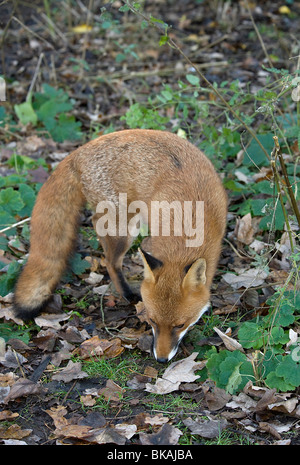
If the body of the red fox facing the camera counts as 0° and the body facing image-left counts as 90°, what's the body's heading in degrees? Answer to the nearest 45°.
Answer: approximately 315°

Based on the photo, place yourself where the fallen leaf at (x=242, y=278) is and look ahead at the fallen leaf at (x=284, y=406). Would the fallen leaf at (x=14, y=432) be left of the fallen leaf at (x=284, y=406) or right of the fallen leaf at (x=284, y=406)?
right

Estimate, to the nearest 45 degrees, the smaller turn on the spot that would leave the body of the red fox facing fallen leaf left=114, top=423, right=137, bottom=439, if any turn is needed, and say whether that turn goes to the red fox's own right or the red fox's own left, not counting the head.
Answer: approximately 45° to the red fox's own right

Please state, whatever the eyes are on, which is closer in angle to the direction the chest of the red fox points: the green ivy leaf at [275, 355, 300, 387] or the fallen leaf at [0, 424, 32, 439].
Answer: the green ivy leaf

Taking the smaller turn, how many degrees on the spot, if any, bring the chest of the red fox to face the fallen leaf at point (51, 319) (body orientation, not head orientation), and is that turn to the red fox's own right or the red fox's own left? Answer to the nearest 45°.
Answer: approximately 135° to the red fox's own right

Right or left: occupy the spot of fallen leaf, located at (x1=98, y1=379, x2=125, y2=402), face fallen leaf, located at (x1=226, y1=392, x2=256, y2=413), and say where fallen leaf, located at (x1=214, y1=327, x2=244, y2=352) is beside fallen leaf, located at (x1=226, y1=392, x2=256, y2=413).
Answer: left

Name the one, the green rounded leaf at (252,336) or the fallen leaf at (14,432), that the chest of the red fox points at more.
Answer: the green rounded leaf

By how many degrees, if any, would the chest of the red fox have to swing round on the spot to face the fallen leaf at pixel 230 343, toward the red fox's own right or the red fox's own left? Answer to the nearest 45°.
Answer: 0° — it already faces it

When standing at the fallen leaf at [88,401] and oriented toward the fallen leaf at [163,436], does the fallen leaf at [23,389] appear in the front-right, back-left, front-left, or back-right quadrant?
back-right

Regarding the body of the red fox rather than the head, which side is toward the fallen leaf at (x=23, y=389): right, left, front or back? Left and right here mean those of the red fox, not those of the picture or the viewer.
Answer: right
